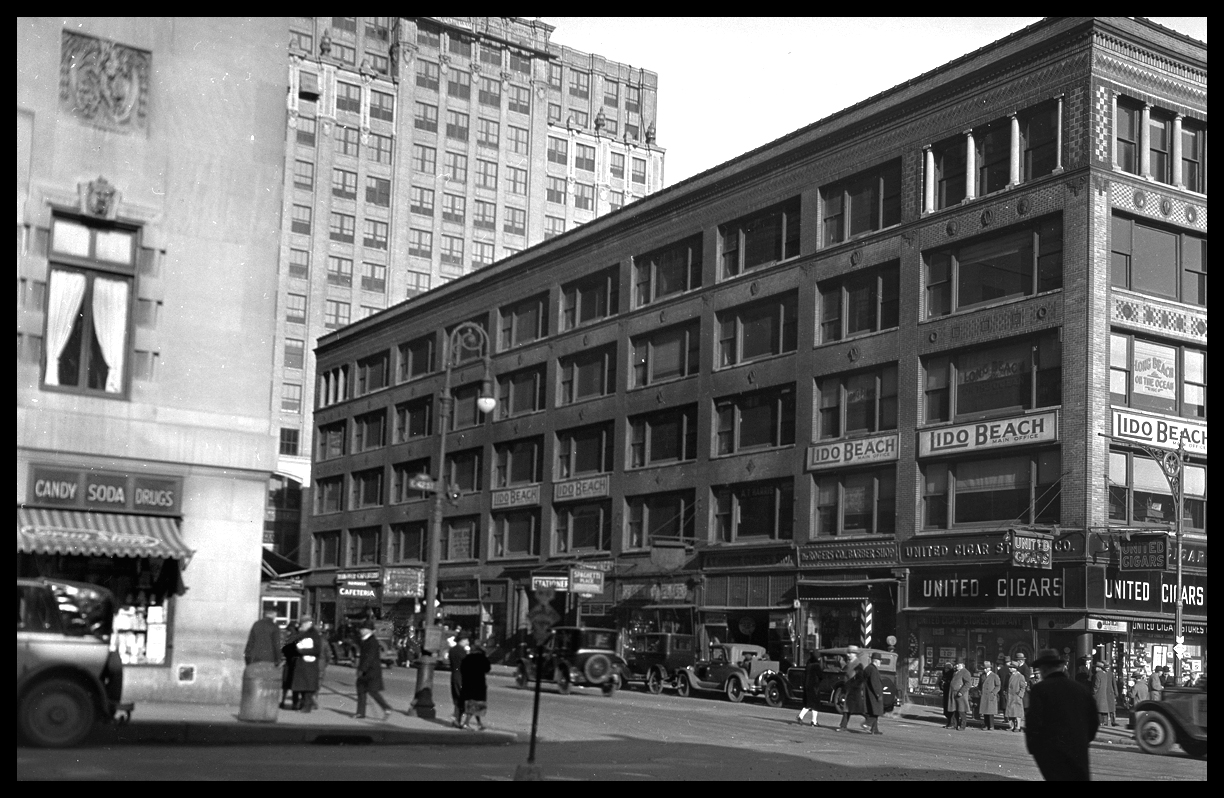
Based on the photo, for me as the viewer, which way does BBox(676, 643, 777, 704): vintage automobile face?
facing away from the viewer and to the left of the viewer

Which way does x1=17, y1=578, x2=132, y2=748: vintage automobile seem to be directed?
to the viewer's left

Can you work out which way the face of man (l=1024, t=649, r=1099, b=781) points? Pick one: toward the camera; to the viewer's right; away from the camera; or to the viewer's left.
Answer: away from the camera

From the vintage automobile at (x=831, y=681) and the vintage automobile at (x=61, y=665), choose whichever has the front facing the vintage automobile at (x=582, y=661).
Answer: the vintage automobile at (x=831, y=681)

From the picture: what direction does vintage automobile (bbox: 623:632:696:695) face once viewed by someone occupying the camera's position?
facing away from the viewer and to the left of the viewer

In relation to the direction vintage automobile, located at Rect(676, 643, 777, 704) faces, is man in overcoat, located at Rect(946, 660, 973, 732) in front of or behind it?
behind

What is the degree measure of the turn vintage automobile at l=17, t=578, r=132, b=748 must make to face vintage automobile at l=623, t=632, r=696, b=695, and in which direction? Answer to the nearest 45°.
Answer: approximately 135° to its right

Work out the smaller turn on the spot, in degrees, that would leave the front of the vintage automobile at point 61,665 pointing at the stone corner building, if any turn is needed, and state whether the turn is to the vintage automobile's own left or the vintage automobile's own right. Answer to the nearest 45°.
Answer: approximately 90° to the vintage automobile's own right

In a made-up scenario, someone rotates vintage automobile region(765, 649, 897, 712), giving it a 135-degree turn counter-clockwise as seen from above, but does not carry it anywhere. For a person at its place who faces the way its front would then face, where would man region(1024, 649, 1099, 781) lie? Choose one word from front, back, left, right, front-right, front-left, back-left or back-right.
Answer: front

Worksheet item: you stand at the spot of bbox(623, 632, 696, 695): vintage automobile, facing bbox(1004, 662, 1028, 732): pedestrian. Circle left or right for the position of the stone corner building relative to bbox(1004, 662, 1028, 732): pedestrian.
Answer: right
